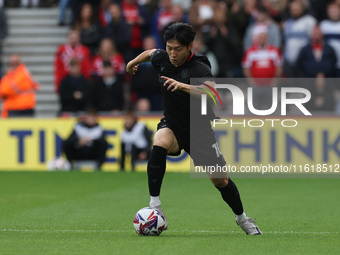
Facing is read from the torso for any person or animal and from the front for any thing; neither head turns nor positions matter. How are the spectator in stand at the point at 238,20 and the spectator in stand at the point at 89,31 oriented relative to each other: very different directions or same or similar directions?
same or similar directions

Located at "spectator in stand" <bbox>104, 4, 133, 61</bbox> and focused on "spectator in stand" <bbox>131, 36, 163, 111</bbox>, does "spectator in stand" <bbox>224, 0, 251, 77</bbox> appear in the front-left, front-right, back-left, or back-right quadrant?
front-left

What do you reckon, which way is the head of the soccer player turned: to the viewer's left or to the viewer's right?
to the viewer's left

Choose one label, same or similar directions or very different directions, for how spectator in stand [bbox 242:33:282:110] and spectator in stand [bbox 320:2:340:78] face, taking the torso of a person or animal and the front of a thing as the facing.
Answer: same or similar directions

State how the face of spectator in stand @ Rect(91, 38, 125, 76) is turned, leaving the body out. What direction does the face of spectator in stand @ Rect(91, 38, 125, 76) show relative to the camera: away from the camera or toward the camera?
toward the camera

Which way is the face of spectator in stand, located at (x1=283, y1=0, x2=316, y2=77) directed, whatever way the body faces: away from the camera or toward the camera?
toward the camera

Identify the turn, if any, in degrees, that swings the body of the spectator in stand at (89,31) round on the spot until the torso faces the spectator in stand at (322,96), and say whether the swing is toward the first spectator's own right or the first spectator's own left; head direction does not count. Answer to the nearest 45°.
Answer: approximately 45° to the first spectator's own left

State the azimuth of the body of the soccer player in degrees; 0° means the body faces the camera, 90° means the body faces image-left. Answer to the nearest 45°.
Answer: approximately 45°

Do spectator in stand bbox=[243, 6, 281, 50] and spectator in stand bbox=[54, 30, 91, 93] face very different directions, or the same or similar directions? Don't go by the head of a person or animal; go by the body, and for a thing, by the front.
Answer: same or similar directions

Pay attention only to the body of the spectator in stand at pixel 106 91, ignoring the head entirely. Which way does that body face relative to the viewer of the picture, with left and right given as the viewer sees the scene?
facing the viewer

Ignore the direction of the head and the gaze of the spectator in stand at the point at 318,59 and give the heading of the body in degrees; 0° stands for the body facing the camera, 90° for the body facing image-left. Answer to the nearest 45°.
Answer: approximately 0°

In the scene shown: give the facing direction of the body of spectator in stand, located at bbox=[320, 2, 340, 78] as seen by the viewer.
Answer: toward the camera

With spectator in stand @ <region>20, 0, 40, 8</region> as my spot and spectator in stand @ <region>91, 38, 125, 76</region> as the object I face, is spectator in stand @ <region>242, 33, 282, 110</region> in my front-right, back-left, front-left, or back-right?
front-left

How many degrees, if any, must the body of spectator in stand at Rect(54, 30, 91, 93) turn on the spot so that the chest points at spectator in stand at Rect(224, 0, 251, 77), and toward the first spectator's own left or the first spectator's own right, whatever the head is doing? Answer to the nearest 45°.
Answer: approximately 90° to the first spectator's own left

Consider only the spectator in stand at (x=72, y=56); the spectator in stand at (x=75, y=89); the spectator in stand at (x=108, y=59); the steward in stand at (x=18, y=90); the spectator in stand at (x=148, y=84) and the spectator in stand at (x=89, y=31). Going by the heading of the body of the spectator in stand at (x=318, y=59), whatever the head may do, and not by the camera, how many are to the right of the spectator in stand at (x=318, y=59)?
6

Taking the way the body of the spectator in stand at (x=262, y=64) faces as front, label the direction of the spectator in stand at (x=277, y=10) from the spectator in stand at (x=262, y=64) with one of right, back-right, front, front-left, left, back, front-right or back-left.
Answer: back
